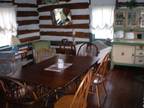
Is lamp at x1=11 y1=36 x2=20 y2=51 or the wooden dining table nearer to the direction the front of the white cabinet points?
the wooden dining table

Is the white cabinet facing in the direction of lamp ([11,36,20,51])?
no

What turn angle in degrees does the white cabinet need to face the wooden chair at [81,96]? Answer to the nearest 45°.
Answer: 0° — it already faces it

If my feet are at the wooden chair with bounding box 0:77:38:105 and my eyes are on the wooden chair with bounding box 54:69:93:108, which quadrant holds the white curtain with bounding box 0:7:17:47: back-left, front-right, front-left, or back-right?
back-left

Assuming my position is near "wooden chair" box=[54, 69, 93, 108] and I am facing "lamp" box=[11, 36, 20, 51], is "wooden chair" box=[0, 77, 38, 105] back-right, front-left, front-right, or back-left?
front-left

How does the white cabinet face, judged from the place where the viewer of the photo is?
facing the viewer

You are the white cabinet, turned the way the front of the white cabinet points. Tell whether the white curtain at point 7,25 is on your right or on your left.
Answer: on your right

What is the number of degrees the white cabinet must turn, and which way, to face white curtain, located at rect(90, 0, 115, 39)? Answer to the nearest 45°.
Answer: approximately 135° to its right

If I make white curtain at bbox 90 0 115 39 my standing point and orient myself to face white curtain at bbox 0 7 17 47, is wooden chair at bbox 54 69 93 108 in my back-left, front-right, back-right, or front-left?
front-left

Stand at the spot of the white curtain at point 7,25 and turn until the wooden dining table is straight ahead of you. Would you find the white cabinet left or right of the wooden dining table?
left

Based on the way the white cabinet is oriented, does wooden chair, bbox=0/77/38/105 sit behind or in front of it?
in front

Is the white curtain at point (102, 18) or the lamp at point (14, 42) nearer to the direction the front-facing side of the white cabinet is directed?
the lamp

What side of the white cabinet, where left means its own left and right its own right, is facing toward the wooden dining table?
front
